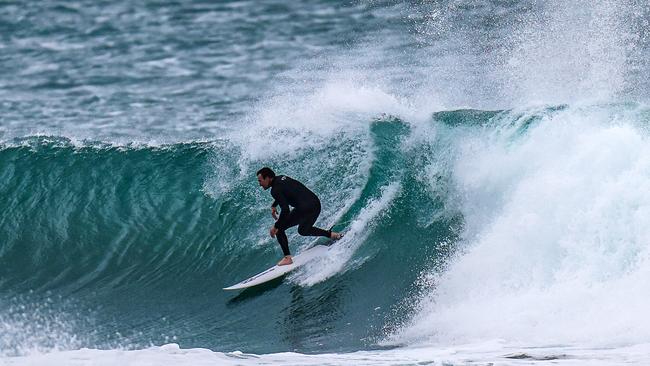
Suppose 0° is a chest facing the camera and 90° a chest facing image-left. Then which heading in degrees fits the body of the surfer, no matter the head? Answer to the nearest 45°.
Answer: approximately 90°
